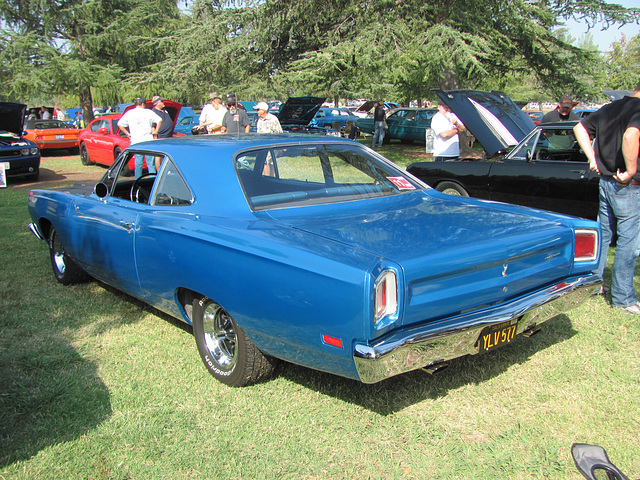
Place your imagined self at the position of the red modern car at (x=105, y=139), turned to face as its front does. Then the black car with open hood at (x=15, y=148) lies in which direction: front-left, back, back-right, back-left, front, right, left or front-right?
right

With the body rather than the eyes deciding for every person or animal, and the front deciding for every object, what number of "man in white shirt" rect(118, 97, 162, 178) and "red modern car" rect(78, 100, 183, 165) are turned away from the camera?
1

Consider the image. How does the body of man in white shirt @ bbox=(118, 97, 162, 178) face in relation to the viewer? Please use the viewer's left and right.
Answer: facing away from the viewer

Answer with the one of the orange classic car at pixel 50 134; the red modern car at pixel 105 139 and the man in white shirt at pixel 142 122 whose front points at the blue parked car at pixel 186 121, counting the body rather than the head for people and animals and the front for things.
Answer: the man in white shirt

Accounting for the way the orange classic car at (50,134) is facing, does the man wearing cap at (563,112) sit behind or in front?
behind

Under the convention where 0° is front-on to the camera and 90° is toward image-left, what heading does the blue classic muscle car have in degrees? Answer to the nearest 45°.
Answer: approximately 135°

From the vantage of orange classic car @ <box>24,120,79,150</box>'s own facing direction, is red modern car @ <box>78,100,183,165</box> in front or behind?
behind

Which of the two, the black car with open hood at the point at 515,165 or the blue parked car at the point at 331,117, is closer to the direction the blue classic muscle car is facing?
the blue parked car

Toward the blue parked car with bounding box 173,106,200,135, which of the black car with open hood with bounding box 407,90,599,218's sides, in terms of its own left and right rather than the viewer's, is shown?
front

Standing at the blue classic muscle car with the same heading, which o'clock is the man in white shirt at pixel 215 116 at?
The man in white shirt is roughly at 1 o'clock from the blue classic muscle car.

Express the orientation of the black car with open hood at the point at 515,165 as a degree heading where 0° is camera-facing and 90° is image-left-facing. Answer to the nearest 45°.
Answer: approximately 135°

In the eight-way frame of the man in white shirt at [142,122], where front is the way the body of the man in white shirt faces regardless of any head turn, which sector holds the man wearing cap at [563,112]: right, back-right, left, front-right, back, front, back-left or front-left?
back-right

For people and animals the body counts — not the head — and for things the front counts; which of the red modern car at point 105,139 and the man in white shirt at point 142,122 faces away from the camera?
the man in white shirt

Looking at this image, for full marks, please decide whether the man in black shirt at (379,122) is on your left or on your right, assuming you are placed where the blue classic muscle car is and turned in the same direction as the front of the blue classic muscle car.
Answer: on your right

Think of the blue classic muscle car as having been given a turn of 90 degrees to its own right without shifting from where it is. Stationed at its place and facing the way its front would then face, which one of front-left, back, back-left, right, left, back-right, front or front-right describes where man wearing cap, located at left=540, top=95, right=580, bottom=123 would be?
front
